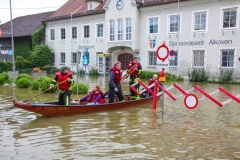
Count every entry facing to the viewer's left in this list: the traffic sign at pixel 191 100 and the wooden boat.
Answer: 1

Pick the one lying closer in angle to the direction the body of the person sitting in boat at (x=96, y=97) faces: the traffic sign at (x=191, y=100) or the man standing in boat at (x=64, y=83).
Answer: the man standing in boat

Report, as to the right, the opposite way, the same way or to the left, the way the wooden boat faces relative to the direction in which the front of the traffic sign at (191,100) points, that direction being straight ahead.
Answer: to the right

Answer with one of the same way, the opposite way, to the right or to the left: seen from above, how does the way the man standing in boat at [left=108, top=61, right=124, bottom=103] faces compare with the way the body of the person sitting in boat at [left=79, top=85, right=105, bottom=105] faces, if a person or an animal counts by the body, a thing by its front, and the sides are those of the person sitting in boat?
to the left

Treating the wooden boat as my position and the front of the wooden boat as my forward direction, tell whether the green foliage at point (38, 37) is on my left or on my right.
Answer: on my right

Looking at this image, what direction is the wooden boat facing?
to the viewer's left

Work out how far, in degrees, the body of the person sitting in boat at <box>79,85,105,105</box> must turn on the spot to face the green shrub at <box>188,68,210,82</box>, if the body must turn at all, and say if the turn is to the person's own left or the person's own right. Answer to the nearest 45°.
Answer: approximately 180°

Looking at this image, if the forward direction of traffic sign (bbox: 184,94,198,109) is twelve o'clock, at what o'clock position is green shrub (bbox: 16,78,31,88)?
The green shrub is roughly at 4 o'clock from the traffic sign.

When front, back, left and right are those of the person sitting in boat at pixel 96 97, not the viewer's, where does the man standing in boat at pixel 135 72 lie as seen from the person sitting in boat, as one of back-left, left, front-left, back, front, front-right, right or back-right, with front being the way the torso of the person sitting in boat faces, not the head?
back
